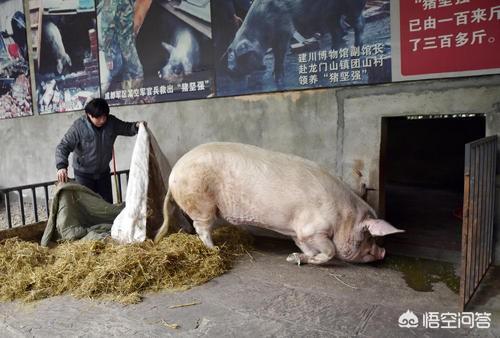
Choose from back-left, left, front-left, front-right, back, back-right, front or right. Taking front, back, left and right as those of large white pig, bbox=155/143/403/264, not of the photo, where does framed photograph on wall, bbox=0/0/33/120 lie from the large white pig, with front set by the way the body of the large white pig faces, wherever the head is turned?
back-left

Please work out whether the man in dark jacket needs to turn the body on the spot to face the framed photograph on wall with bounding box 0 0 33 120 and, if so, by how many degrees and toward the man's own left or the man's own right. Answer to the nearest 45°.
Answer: approximately 135° to the man's own right

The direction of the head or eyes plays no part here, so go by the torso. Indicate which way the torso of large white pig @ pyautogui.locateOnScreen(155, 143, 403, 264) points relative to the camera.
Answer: to the viewer's right

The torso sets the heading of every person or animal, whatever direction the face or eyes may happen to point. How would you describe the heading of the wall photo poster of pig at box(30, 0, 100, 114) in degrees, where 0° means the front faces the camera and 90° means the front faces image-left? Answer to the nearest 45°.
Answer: approximately 0°

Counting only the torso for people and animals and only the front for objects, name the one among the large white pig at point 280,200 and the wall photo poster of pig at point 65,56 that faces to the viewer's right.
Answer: the large white pig

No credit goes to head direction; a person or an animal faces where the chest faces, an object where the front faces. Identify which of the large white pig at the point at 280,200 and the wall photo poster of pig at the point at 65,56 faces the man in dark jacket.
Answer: the wall photo poster of pig

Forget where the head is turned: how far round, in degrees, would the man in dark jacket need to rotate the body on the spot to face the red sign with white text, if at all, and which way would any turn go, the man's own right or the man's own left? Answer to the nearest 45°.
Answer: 0° — they already face it

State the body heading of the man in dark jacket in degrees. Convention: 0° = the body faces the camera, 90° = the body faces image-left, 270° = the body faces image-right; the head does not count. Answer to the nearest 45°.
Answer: approximately 315°

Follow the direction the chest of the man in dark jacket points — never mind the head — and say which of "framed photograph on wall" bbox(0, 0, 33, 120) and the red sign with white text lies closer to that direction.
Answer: the red sign with white text

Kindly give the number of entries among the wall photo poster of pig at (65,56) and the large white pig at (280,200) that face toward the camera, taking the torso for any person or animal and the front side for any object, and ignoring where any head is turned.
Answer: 1

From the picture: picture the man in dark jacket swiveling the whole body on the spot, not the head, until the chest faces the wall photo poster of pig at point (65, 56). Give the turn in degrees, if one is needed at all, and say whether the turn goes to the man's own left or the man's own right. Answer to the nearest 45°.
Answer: approximately 135° to the man's own left
